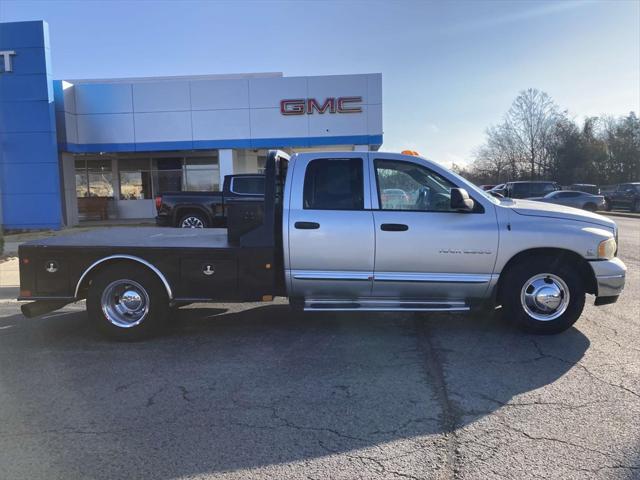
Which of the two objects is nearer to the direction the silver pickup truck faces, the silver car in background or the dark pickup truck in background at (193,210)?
the silver car in background

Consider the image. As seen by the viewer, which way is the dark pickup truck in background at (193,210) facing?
to the viewer's right

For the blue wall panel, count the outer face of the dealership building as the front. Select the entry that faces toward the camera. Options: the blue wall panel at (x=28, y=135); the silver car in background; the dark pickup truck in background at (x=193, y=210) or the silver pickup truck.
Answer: the blue wall panel

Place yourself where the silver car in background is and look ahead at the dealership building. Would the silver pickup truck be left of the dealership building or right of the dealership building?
left

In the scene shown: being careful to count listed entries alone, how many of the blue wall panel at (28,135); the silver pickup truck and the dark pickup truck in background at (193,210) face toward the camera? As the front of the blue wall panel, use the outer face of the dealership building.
1

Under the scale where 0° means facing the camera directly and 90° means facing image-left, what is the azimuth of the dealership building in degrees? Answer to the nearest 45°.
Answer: approximately 0°

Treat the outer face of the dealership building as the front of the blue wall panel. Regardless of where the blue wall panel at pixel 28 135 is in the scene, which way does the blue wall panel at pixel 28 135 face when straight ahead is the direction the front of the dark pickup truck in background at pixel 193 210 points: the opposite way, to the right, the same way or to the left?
to the right

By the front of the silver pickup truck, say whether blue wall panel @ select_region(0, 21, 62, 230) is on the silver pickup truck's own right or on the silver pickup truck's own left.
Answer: on the silver pickup truck's own left

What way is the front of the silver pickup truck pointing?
to the viewer's right

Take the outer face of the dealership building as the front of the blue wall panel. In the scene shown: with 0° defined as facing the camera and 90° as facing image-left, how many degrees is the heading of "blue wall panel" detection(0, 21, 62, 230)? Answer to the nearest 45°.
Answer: approximately 0°
